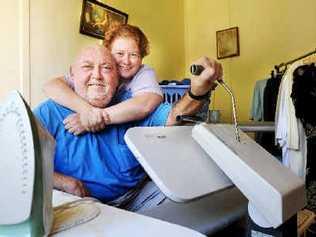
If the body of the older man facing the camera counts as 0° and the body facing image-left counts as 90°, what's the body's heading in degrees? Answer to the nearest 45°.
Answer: approximately 0°

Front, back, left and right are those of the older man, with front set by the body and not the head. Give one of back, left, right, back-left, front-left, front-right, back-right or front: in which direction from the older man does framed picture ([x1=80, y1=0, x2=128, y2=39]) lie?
back

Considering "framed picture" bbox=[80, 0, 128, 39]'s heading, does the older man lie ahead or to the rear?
ahead

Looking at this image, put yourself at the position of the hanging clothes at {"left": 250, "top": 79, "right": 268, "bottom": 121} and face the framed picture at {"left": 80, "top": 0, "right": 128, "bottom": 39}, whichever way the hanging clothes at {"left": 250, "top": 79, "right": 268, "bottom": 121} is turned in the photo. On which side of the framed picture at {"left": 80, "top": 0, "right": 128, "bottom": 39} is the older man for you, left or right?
left

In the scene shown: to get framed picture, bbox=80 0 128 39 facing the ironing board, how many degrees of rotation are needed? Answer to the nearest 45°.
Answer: approximately 45° to its right

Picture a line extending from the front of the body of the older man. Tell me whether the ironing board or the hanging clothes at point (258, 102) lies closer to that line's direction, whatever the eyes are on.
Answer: the ironing board

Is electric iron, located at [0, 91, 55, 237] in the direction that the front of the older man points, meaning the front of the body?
yes

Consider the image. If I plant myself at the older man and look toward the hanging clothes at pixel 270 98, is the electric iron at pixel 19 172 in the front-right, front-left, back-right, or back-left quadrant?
back-right
